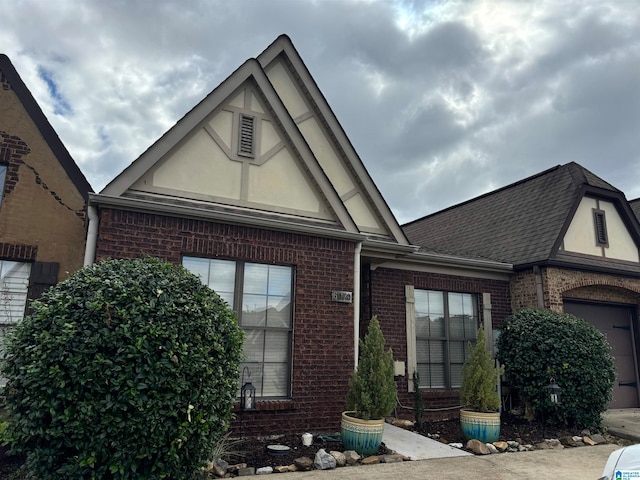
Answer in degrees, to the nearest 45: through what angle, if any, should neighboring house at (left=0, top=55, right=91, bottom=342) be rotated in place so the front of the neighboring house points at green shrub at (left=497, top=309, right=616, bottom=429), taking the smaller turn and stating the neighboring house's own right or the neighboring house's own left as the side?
approximately 90° to the neighboring house's own left

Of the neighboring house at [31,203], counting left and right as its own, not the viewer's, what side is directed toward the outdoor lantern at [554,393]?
left

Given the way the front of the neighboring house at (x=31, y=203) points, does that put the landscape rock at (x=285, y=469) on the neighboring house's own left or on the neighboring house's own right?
on the neighboring house's own left

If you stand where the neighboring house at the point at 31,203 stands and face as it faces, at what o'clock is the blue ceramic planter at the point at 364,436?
The blue ceramic planter is roughly at 10 o'clock from the neighboring house.

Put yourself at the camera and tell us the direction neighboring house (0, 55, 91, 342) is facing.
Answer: facing the viewer

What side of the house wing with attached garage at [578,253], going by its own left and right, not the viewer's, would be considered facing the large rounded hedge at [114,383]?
right

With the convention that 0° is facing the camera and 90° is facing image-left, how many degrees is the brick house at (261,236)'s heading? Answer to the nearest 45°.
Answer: approximately 315°

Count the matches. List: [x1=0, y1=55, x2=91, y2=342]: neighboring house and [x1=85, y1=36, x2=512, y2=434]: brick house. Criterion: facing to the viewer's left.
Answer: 0

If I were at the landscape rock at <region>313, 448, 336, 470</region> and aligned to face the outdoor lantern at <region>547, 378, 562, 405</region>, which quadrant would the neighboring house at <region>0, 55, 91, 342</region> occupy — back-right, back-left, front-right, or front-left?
back-left

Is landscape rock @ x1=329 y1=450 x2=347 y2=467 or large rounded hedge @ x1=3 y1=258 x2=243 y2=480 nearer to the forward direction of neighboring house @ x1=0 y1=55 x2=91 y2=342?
the large rounded hedge

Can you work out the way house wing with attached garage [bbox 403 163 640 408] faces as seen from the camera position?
facing the viewer and to the right of the viewer
